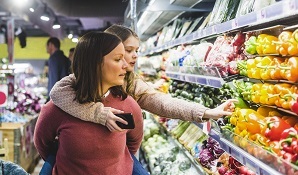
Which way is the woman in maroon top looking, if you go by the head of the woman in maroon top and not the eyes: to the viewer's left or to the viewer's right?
to the viewer's right

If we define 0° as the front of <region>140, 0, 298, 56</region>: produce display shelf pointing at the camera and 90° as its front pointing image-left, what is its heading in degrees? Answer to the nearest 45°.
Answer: approximately 45°

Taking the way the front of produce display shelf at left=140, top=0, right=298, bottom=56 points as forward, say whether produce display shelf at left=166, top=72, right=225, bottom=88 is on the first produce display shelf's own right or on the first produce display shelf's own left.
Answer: on the first produce display shelf's own right

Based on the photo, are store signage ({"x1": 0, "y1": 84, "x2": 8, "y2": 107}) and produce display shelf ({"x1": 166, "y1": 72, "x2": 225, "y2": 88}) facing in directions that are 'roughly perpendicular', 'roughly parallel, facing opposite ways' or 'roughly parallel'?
roughly perpendicular

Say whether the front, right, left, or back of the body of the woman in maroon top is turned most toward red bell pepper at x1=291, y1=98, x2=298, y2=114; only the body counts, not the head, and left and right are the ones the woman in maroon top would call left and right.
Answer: front

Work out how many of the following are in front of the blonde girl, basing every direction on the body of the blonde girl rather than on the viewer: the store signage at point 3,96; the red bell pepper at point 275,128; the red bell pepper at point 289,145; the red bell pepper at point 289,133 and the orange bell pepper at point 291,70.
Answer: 4

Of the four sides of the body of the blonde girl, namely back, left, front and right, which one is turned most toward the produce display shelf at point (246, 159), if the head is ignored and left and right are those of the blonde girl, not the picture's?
front

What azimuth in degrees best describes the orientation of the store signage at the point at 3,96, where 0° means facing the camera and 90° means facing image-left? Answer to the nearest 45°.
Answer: approximately 0°
